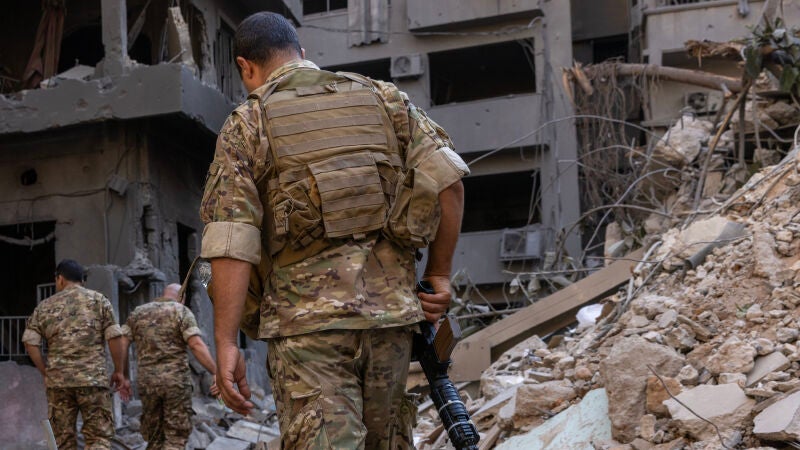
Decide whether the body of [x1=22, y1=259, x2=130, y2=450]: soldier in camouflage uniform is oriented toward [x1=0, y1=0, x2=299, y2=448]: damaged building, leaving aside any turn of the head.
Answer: yes

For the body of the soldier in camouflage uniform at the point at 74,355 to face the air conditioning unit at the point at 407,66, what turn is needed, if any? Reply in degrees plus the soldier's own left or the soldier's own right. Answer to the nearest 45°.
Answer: approximately 45° to the soldier's own right

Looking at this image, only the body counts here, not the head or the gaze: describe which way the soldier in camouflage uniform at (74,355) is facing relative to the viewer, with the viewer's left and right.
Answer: facing away from the viewer

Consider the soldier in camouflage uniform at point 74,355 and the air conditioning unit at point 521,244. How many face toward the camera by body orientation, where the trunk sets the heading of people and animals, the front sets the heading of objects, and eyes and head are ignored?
1

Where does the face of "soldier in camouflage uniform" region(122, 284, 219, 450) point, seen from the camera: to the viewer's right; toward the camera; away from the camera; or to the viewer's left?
away from the camera

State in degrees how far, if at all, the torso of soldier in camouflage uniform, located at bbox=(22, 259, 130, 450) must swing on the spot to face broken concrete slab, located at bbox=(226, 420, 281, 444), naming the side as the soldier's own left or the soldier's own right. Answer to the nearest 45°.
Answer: approximately 45° to the soldier's own right

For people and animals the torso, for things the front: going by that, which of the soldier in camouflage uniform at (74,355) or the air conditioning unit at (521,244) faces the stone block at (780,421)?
the air conditioning unit

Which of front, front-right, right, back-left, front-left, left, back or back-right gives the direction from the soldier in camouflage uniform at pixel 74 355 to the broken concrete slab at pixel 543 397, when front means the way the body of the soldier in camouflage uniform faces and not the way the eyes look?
back-right

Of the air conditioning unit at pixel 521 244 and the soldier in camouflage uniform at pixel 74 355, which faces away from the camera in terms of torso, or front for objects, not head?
the soldier in camouflage uniform

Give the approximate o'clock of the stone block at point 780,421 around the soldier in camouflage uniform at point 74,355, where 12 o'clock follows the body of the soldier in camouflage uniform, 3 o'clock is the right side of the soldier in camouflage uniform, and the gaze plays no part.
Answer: The stone block is roughly at 5 o'clock from the soldier in camouflage uniform.

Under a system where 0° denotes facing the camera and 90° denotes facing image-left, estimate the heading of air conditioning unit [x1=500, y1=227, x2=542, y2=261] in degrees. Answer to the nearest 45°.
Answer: approximately 0°

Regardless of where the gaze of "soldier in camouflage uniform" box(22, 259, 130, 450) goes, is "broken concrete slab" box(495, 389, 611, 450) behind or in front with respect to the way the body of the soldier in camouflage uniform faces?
behind
